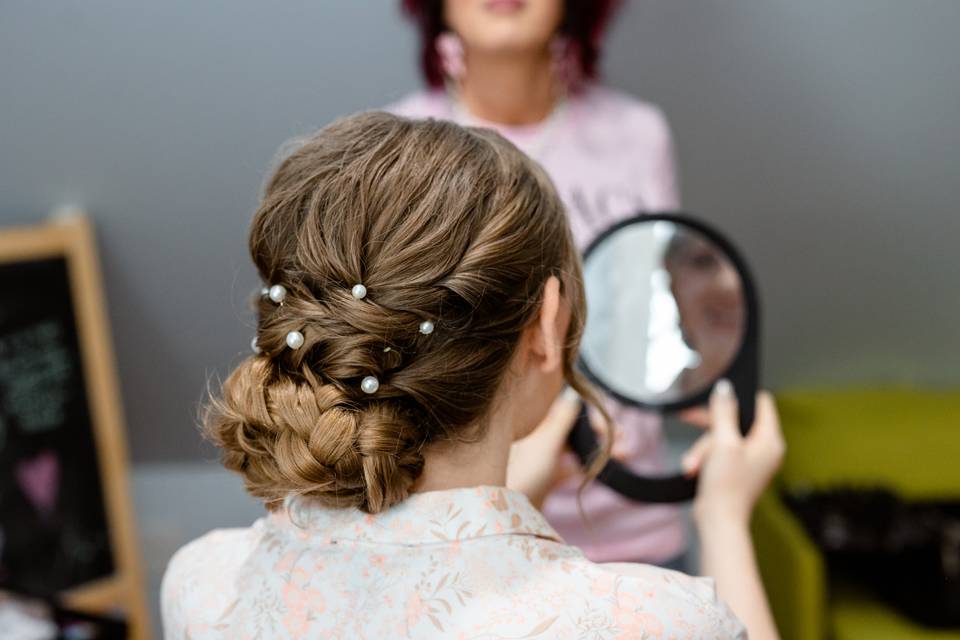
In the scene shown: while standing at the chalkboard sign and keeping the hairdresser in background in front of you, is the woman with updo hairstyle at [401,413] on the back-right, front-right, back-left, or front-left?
front-right

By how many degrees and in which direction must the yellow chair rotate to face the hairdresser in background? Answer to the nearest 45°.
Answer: approximately 45° to its right

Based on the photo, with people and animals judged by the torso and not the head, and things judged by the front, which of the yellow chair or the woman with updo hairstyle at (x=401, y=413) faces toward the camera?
the yellow chair

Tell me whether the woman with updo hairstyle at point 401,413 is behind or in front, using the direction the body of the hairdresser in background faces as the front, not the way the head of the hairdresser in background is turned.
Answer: in front

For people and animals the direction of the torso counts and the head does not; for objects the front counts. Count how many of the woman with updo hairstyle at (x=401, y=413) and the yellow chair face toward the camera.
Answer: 1

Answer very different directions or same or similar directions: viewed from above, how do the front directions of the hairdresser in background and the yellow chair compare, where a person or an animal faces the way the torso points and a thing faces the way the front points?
same or similar directions

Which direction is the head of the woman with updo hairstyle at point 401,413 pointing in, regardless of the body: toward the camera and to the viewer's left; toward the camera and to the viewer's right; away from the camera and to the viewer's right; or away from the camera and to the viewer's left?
away from the camera and to the viewer's right

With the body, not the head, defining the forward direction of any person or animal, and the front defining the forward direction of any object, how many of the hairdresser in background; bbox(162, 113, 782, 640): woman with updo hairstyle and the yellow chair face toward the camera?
2

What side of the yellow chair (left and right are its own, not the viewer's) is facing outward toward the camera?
front

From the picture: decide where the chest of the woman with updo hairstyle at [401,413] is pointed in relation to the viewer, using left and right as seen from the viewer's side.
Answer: facing away from the viewer and to the right of the viewer

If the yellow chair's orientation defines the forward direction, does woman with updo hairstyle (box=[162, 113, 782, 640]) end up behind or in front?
in front

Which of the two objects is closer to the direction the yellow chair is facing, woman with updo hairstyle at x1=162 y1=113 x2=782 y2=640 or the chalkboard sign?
the woman with updo hairstyle

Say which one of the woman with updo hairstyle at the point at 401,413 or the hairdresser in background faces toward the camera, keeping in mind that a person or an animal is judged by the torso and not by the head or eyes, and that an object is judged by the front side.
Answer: the hairdresser in background

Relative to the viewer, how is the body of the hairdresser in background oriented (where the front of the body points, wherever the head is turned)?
toward the camera
